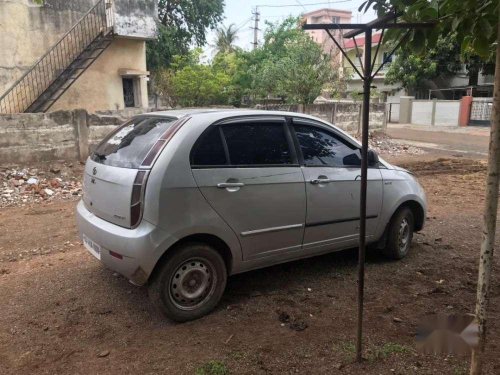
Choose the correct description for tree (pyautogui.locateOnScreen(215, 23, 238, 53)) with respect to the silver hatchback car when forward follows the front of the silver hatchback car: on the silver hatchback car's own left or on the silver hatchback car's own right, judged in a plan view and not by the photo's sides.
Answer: on the silver hatchback car's own left

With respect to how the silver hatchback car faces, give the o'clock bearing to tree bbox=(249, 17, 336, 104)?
The tree is roughly at 11 o'clock from the silver hatchback car.

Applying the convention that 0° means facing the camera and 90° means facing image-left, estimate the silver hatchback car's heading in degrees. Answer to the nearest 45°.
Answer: approximately 225°

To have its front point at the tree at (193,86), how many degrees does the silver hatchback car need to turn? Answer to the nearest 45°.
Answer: approximately 45° to its left

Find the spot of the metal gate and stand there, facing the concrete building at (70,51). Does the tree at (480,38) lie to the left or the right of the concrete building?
left

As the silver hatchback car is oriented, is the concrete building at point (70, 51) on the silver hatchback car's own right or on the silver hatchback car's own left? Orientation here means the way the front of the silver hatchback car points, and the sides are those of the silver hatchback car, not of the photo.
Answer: on the silver hatchback car's own left
